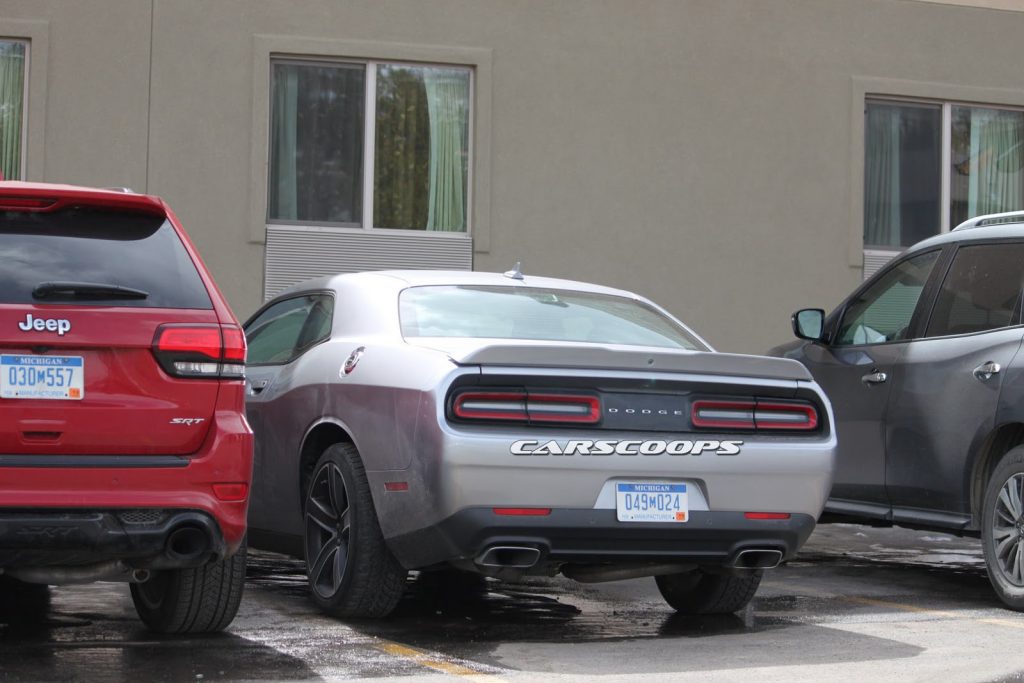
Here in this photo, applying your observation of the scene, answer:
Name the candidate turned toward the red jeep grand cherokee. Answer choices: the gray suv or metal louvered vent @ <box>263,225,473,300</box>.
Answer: the metal louvered vent

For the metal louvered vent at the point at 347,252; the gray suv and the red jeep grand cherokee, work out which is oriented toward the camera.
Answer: the metal louvered vent

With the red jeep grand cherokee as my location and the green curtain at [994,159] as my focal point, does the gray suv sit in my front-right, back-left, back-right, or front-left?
front-right

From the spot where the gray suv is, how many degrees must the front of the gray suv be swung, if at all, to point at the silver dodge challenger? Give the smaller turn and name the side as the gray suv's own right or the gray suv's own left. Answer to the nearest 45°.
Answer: approximately 90° to the gray suv's own left

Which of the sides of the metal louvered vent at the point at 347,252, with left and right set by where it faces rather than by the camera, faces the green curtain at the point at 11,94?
right

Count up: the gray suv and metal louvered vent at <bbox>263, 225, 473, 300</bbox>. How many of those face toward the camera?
1

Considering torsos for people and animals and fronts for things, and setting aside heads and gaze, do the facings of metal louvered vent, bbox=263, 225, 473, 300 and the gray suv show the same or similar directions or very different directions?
very different directions

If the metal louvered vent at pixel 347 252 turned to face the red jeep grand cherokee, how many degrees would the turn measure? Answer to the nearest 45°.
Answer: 0° — it already faces it

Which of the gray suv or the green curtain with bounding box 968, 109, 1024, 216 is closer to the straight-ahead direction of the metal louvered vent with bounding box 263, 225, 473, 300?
the gray suv

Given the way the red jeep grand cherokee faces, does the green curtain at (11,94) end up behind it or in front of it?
in front

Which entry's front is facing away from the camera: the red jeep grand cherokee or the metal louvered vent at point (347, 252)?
the red jeep grand cherokee

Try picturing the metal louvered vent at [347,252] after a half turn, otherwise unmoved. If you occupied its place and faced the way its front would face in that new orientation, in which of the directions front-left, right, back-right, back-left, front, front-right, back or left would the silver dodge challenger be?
back

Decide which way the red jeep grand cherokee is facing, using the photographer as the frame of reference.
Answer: facing away from the viewer

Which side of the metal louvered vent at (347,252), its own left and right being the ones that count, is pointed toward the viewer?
front
